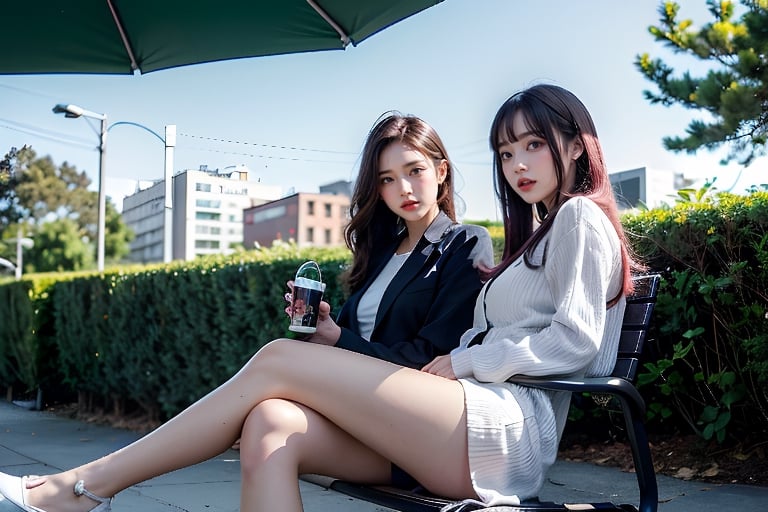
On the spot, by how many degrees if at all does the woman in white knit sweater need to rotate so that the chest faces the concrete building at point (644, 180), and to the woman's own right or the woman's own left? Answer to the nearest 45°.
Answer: approximately 135° to the woman's own right

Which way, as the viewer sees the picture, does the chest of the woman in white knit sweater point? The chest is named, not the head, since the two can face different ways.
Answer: to the viewer's left

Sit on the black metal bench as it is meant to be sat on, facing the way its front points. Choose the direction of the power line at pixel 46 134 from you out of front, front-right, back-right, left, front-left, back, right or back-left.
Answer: front-right

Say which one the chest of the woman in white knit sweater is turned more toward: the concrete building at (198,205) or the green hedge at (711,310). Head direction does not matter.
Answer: the concrete building

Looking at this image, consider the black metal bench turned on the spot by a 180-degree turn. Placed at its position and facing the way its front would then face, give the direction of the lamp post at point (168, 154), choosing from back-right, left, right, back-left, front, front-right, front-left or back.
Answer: back-left

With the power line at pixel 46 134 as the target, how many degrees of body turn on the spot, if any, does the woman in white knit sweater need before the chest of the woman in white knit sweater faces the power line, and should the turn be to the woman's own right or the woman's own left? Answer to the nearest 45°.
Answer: approximately 45° to the woman's own right

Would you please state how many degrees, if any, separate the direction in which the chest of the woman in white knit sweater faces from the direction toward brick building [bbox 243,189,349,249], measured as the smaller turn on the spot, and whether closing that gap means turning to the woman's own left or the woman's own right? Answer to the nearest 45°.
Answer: approximately 90° to the woman's own right

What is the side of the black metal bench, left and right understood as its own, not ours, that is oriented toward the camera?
left
